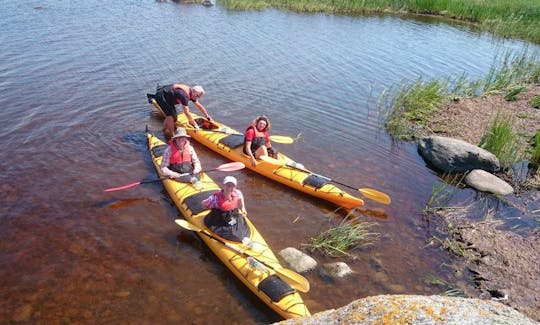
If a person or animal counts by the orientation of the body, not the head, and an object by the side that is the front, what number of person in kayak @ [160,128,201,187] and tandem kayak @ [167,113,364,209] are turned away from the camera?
0

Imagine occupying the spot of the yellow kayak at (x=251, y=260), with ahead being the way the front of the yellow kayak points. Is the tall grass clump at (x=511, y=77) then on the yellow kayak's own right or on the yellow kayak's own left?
on the yellow kayak's own left

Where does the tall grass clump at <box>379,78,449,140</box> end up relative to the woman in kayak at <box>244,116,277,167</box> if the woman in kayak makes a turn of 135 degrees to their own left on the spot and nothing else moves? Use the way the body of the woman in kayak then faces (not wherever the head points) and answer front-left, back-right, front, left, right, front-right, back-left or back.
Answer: front-right

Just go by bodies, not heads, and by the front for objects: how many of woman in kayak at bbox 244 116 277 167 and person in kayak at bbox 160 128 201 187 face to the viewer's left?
0

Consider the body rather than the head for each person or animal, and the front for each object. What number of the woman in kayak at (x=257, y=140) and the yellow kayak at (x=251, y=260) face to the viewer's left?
0

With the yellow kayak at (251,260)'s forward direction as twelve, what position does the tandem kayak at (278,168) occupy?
The tandem kayak is roughly at 8 o'clock from the yellow kayak.

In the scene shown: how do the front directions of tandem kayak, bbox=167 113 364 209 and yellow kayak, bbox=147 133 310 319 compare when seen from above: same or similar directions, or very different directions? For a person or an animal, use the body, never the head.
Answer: same or similar directions

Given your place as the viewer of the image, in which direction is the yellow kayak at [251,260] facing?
facing the viewer and to the right of the viewer

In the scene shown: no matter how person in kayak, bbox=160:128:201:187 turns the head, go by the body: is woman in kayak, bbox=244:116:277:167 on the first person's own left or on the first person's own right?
on the first person's own left

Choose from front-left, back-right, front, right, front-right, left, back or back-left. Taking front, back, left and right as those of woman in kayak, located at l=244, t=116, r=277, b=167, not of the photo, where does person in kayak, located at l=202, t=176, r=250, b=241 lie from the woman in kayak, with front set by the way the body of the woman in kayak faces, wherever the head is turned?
front-right

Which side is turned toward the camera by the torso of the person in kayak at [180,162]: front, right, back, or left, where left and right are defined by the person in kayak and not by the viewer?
front

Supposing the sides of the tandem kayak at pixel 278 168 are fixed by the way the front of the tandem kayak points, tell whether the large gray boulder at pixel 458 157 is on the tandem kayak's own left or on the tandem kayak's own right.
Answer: on the tandem kayak's own left

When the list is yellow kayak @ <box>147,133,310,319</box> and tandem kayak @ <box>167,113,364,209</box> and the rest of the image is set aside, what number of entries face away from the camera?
0

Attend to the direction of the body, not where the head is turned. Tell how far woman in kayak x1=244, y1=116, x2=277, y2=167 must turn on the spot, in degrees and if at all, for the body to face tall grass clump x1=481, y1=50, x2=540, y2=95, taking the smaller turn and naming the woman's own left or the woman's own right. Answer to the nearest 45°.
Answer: approximately 90° to the woman's own left

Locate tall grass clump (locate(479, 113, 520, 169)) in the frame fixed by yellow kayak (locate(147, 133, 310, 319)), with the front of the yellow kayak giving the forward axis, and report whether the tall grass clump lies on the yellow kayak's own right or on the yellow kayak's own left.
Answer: on the yellow kayak's own left
